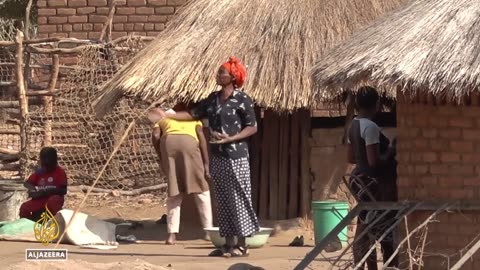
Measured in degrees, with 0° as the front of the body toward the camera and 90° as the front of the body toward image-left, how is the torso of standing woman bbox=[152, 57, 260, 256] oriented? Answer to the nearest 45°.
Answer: approximately 45°

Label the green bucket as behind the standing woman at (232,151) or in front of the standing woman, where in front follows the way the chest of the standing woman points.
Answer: behind

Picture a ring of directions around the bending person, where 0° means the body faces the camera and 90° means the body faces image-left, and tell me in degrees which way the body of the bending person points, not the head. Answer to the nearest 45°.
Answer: approximately 180°

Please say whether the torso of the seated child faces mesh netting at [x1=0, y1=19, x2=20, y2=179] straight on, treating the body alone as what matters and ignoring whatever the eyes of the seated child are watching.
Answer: no

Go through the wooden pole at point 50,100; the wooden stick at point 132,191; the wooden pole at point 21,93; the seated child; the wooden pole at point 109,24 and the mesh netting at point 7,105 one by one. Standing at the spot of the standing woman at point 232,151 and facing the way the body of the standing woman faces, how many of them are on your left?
0

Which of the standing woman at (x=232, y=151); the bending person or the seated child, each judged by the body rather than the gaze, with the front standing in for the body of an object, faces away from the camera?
the bending person

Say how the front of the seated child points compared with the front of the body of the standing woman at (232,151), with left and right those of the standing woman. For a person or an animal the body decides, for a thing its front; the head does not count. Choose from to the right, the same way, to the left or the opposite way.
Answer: the same way

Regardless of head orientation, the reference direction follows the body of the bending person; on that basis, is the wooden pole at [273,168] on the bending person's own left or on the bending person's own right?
on the bending person's own right

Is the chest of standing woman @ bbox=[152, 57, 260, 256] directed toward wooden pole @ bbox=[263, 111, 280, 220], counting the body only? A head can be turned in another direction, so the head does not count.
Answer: no

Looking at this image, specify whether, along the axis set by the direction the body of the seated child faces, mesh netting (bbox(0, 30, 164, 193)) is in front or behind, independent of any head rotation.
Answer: behind

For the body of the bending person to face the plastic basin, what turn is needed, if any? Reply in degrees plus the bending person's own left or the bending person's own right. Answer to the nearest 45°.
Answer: approximately 135° to the bending person's own right

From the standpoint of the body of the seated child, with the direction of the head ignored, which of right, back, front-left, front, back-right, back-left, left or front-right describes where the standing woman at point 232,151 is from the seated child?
left

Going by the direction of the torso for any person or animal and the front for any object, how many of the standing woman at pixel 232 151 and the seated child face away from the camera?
0

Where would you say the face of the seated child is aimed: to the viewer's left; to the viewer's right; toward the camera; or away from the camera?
toward the camera

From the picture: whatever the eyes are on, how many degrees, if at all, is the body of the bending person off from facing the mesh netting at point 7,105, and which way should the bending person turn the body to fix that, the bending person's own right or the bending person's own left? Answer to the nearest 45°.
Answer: approximately 45° to the bending person's own left
